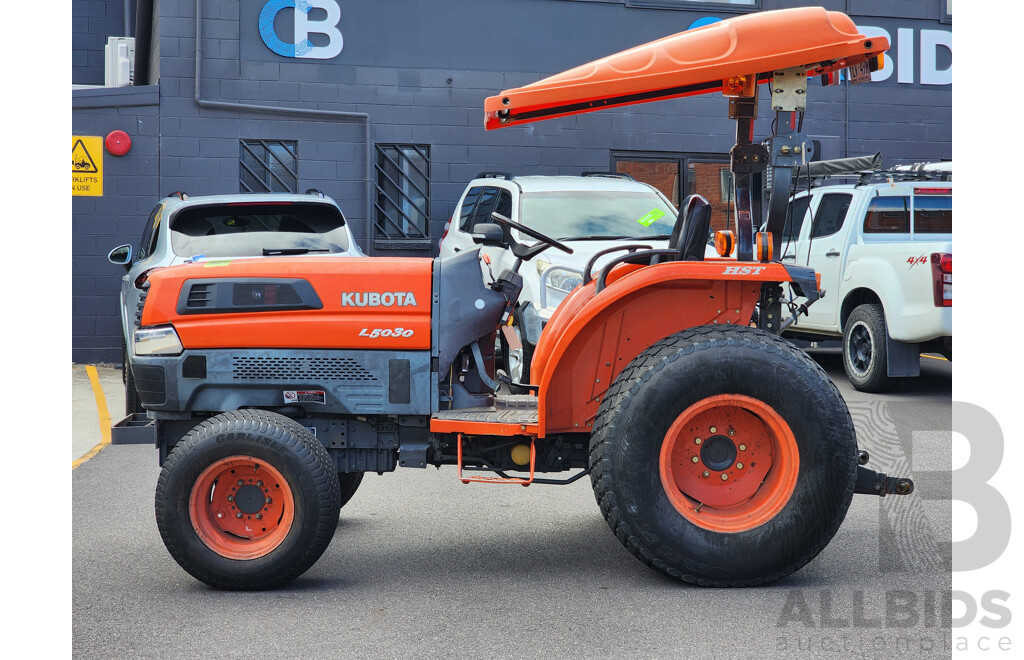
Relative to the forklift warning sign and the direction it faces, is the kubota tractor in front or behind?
in front

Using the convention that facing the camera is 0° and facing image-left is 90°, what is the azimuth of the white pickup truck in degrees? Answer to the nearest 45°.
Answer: approximately 135°

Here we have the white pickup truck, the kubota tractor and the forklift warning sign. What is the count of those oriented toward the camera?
1

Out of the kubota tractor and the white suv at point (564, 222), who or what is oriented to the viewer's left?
the kubota tractor

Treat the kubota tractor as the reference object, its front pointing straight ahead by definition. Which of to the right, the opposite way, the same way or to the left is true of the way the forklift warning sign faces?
to the left

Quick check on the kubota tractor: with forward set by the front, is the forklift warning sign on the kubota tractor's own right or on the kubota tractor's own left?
on the kubota tractor's own right

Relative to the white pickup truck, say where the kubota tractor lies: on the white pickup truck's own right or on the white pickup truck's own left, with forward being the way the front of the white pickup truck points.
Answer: on the white pickup truck's own left

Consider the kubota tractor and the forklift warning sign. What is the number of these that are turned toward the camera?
1

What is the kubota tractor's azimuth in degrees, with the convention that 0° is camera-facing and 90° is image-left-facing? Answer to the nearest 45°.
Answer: approximately 90°

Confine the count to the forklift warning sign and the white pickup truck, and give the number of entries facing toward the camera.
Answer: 1
